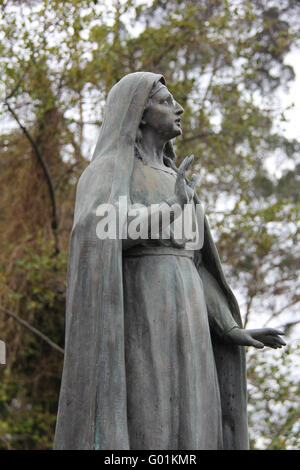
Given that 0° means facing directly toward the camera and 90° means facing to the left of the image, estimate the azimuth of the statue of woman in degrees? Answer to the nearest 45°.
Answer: approximately 315°
